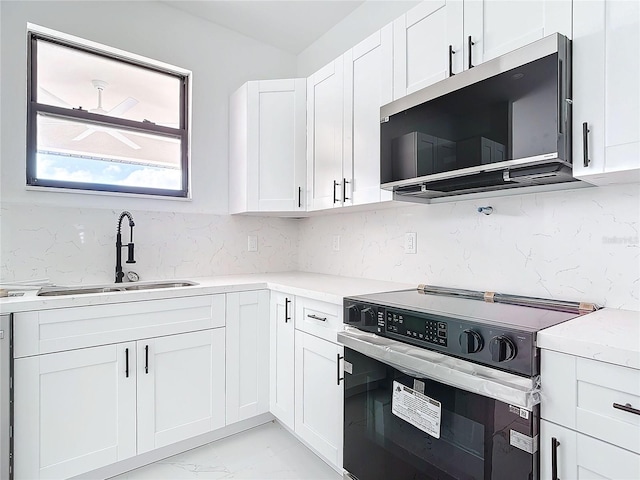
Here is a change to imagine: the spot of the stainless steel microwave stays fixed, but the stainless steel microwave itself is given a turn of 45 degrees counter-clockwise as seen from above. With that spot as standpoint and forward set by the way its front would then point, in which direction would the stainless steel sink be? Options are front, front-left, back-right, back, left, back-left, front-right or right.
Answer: right

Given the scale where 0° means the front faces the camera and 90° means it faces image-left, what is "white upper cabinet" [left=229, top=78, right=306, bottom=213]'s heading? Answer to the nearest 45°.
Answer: approximately 0°

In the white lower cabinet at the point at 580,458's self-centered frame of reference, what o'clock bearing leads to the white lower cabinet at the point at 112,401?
the white lower cabinet at the point at 112,401 is roughly at 1 o'clock from the white lower cabinet at the point at 580,458.

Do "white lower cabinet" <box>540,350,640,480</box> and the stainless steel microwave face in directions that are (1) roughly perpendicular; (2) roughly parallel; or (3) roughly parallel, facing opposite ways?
roughly parallel

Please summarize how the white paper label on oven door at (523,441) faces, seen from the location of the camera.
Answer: facing the viewer and to the left of the viewer

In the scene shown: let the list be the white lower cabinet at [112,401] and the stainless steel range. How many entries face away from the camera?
0

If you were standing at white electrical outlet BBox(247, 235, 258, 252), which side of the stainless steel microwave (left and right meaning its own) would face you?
right

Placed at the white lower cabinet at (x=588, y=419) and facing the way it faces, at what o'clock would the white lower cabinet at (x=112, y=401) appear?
the white lower cabinet at (x=112, y=401) is roughly at 1 o'clock from the white lower cabinet at (x=588, y=419).

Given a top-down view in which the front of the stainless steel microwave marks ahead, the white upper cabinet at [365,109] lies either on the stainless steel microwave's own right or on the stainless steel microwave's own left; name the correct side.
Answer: on the stainless steel microwave's own right

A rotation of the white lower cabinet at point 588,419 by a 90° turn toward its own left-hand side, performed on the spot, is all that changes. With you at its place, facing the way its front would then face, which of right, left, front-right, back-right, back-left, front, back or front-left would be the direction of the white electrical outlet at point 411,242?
back

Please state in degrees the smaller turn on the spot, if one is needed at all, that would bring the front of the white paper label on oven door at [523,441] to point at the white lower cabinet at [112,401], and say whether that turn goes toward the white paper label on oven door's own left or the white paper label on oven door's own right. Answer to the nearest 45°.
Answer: approximately 45° to the white paper label on oven door's own right

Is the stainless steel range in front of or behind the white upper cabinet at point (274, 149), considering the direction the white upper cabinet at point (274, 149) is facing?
in front

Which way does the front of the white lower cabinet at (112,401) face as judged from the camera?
facing the viewer and to the right of the viewer

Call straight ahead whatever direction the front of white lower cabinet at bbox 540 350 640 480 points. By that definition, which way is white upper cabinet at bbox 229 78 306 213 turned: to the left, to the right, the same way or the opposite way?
to the left
